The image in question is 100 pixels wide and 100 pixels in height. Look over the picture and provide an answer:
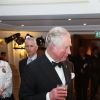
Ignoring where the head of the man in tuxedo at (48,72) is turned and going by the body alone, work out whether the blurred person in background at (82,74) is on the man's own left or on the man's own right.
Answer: on the man's own left

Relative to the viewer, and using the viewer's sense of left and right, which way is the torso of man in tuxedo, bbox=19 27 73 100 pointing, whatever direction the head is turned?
facing the viewer and to the right of the viewer
